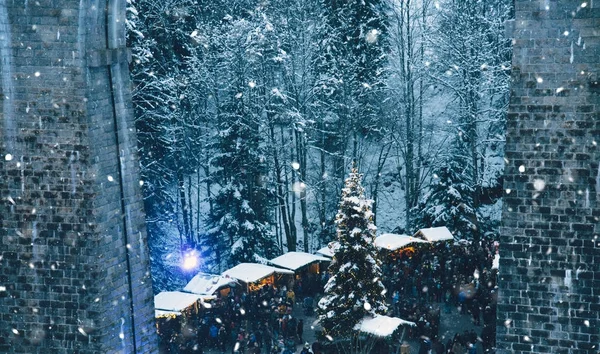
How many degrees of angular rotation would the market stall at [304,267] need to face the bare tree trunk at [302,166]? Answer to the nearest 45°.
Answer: approximately 135° to its left

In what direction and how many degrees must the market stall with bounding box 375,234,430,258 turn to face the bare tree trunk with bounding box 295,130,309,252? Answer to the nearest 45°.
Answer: approximately 180°

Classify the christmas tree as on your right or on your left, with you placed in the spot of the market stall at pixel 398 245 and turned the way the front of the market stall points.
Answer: on your right

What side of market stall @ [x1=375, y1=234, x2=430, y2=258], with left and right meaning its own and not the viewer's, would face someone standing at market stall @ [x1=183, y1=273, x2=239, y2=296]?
right

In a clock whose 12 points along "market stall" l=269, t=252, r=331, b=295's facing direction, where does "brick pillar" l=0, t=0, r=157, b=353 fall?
The brick pillar is roughly at 2 o'clock from the market stall.

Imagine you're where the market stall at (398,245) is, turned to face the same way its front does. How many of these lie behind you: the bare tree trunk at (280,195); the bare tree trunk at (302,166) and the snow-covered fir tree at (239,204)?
3

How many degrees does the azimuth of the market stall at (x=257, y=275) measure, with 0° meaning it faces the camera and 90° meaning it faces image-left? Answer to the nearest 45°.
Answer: approximately 315°

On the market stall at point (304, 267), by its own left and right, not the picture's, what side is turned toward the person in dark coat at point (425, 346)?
front

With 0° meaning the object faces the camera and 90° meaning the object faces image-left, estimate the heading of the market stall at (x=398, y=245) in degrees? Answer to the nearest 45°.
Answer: approximately 315°

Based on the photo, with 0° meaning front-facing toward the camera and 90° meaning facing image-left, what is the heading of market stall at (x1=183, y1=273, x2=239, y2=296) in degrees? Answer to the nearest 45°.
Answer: approximately 315°
